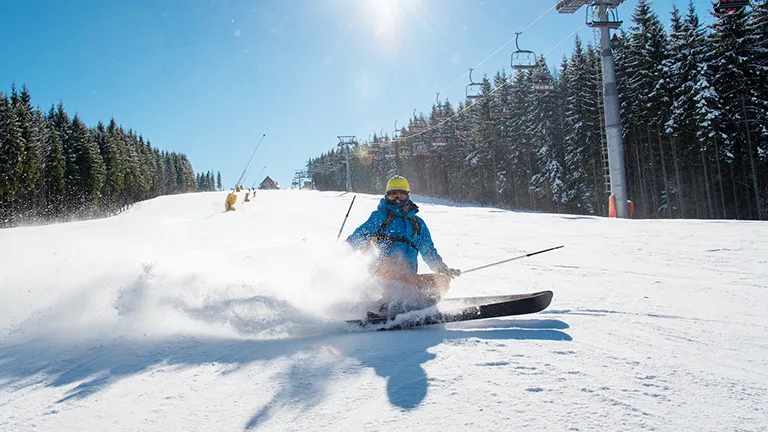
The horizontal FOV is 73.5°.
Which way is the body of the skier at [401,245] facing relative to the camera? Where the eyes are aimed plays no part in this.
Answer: toward the camera

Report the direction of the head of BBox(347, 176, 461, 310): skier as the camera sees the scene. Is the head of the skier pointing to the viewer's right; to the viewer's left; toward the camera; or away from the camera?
toward the camera

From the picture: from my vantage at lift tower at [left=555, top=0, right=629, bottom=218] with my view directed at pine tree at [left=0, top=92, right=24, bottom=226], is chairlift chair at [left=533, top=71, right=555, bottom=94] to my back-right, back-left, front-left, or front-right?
front-right

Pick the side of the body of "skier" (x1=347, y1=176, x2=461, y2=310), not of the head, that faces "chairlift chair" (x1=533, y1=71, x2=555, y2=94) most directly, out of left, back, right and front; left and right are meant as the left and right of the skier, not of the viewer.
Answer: back

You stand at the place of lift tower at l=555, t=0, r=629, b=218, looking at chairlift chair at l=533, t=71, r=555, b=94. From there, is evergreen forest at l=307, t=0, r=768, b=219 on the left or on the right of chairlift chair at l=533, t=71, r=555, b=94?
right

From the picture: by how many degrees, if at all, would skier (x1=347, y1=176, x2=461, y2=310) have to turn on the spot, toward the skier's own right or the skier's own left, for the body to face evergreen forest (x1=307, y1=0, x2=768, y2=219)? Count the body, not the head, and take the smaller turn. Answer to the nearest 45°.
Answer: approximately 135° to the skier's own left

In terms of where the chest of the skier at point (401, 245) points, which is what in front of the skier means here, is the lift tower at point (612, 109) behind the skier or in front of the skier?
behind

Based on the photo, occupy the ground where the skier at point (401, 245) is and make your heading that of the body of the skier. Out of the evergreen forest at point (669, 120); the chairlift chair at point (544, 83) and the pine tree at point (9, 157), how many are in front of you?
0
